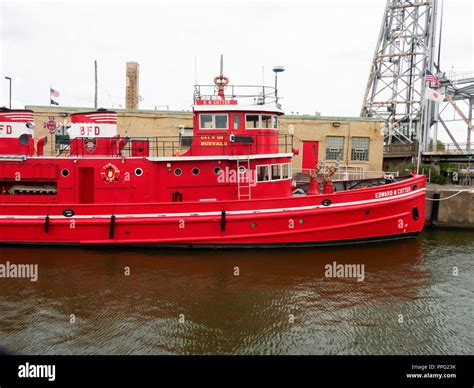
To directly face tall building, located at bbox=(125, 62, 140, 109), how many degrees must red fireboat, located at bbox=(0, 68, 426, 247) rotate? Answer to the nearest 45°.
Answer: approximately 90° to its left

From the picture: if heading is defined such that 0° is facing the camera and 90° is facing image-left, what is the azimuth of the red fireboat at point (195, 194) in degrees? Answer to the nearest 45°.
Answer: approximately 270°
